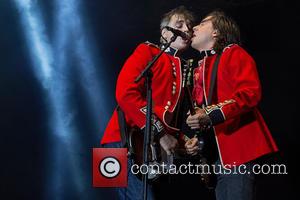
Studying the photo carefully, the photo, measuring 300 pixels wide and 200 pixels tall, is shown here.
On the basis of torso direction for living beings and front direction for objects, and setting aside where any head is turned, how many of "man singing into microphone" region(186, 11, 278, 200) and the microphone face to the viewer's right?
1

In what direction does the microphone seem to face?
to the viewer's right

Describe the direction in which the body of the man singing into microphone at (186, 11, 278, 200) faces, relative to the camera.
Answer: to the viewer's left

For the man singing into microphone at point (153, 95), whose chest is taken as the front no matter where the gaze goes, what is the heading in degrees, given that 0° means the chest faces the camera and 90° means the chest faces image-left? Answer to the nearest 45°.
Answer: approximately 315°

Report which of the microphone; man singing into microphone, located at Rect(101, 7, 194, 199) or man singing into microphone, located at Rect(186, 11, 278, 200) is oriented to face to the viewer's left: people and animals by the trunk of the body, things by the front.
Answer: man singing into microphone, located at Rect(186, 11, 278, 200)

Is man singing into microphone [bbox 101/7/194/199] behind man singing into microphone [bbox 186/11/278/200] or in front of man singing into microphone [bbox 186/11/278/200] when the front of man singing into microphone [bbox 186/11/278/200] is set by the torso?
in front

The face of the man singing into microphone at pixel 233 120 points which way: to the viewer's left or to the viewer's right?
to the viewer's left
